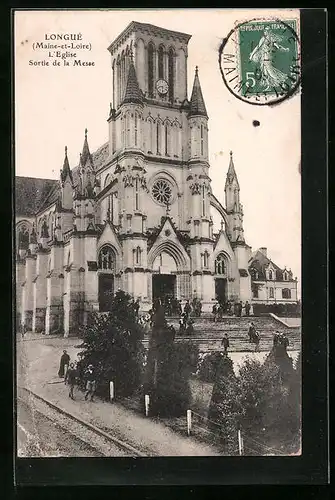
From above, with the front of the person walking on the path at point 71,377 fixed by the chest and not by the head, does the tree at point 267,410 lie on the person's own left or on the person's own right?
on the person's own left

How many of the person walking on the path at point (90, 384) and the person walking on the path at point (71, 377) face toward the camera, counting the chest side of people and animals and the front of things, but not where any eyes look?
2

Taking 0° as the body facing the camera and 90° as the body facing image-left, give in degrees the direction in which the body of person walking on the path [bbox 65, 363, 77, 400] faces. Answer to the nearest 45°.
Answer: approximately 0°
